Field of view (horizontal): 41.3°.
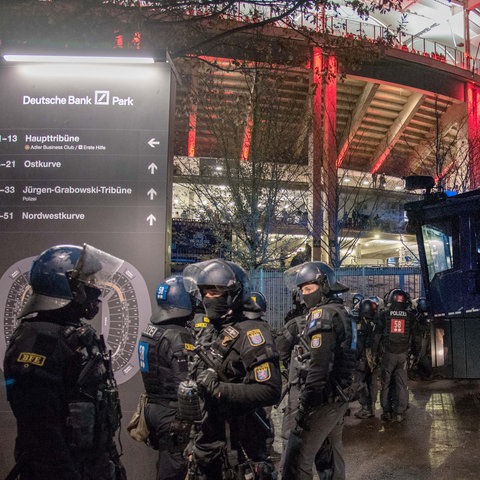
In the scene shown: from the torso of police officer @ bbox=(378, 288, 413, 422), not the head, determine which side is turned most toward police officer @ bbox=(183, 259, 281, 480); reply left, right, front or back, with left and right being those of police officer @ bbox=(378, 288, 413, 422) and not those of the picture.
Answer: back

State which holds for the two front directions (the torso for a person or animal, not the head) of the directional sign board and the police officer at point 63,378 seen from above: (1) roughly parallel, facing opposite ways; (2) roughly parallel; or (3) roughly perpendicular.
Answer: roughly perpendicular

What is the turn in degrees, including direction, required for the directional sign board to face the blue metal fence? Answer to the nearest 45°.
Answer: approximately 135° to its left

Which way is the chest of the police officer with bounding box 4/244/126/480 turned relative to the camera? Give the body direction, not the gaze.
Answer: to the viewer's right

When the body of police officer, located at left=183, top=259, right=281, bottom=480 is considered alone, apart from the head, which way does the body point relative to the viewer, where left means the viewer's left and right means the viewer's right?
facing the viewer and to the left of the viewer

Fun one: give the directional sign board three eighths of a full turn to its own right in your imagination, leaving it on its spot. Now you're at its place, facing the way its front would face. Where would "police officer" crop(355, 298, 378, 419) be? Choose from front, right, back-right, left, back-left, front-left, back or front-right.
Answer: right

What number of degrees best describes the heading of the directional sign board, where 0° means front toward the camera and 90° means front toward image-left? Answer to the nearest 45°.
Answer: approximately 0°
